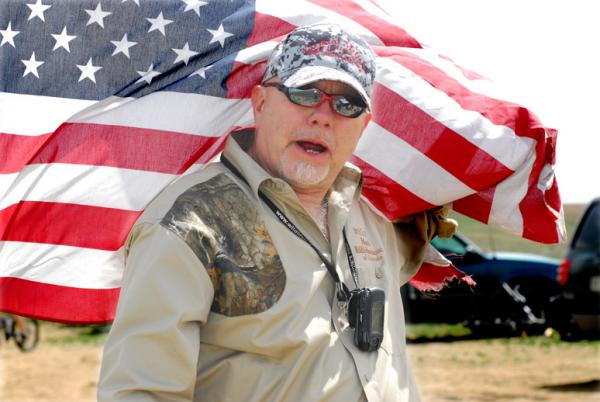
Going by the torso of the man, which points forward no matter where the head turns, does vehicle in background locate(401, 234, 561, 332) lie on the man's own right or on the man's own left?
on the man's own left

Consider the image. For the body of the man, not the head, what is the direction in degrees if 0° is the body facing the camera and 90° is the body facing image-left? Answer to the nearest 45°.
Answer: approximately 315°

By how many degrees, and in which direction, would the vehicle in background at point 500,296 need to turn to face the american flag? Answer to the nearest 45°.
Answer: approximately 90° to its right

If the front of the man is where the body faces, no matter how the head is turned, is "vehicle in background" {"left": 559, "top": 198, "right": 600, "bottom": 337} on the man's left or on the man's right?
on the man's left

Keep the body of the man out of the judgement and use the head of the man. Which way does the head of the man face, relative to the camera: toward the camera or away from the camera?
toward the camera

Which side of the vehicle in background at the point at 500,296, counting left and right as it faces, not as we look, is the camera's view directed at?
right

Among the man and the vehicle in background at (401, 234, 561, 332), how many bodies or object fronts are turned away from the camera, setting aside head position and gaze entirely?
0
